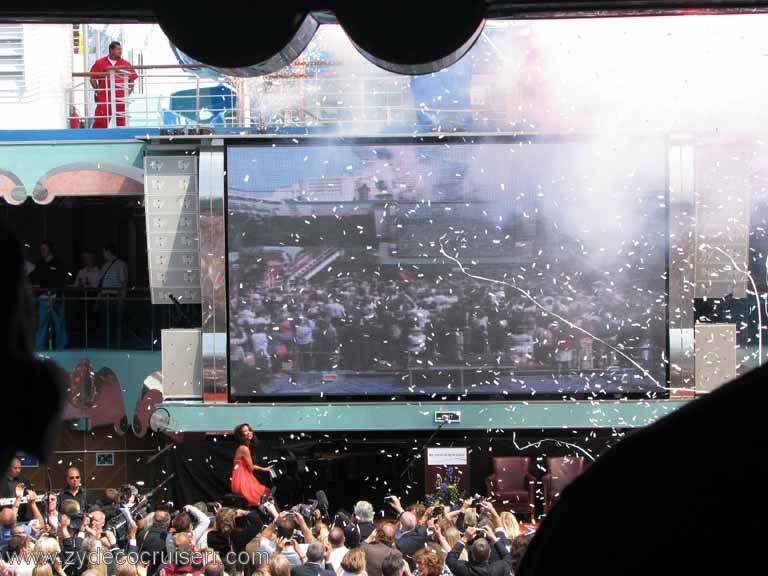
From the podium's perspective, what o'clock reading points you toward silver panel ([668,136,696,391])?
The silver panel is roughly at 9 o'clock from the podium.

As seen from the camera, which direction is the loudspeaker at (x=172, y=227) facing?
toward the camera

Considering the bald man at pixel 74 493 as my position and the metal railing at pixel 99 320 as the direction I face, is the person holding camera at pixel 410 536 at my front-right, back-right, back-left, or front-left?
back-right

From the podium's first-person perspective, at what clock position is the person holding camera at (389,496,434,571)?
The person holding camera is roughly at 12 o'clock from the podium.

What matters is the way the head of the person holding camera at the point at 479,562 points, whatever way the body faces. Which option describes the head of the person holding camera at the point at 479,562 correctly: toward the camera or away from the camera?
away from the camera

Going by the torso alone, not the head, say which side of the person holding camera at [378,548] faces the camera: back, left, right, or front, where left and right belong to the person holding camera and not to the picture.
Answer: back

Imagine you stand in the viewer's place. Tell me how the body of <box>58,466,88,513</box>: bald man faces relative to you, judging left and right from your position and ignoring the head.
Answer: facing the viewer

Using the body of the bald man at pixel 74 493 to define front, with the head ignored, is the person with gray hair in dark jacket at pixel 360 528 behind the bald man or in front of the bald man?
in front

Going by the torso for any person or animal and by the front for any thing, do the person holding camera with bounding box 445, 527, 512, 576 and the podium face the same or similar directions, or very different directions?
very different directions

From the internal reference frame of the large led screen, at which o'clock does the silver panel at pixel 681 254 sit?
The silver panel is roughly at 9 o'clock from the large led screen.

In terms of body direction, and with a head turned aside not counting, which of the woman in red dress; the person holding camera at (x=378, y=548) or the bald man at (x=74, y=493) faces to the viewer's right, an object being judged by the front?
the woman in red dress

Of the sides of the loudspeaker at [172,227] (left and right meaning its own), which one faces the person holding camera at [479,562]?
front

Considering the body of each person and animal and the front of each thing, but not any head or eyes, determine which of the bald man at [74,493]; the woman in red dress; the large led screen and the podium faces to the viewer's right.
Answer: the woman in red dress

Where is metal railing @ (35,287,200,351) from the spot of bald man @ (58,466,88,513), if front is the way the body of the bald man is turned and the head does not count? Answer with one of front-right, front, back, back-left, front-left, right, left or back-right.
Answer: back

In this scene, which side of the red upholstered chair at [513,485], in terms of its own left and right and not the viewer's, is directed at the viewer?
front

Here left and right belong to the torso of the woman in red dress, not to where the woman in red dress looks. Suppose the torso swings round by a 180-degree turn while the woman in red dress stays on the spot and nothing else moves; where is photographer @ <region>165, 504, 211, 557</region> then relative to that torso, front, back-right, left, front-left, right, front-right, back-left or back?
left
